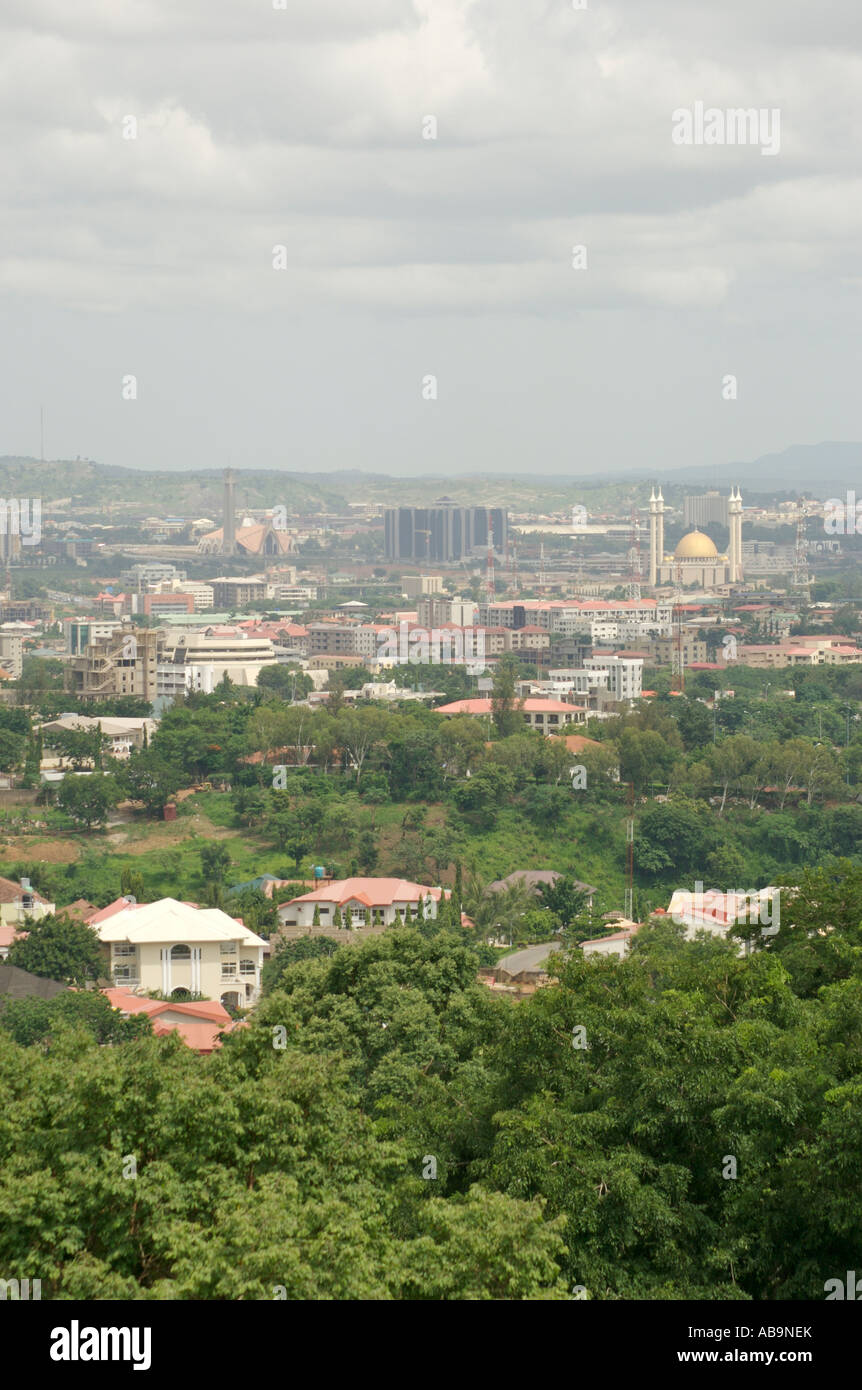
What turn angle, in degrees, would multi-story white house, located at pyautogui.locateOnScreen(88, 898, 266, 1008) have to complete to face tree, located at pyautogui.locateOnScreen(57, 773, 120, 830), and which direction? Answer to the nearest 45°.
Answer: approximately 180°

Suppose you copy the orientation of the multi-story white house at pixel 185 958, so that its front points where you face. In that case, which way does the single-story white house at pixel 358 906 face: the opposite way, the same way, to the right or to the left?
the same way

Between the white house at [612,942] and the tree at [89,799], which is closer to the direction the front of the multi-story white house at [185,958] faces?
the white house

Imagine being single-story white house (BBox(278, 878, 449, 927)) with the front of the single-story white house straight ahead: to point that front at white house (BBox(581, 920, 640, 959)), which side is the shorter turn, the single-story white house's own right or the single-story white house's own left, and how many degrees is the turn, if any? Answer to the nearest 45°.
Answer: approximately 45° to the single-story white house's own left

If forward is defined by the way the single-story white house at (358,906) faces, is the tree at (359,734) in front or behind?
behind

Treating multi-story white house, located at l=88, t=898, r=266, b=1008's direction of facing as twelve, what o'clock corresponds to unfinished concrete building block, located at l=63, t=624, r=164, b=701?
The unfinished concrete building block is roughly at 6 o'clock from the multi-story white house.

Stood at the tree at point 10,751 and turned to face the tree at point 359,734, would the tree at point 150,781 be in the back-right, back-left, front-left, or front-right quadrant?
front-right

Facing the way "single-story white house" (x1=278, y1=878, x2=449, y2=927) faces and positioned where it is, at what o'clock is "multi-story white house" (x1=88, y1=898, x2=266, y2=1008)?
"multi-story white house" (x1=88, y1=898, x2=266, y2=1008) is roughly at 1 o'clock from "single-story white house" (x1=278, y1=878, x2=449, y2=927).

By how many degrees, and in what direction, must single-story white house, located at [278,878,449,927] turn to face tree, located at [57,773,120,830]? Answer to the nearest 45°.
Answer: approximately 135° to its right

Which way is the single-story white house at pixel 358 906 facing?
toward the camera

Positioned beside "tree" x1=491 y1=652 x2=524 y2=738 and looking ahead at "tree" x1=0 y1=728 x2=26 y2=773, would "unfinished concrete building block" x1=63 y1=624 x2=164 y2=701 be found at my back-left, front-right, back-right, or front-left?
front-right

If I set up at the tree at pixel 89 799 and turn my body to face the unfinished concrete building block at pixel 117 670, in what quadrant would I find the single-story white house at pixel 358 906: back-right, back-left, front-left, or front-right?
back-right

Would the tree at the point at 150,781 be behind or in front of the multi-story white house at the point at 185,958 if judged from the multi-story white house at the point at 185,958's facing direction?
behind

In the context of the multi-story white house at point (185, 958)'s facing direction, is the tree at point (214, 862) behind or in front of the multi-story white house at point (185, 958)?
behind

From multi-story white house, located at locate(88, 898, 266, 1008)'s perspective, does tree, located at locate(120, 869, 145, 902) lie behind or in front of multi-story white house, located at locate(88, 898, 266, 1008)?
behind

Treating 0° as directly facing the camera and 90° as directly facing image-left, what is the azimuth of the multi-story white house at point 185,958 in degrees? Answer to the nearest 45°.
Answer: approximately 0°

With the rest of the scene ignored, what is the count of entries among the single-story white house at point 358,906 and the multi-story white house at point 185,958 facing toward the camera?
2

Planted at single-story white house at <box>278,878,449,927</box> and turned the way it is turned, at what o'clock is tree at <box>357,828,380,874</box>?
The tree is roughly at 6 o'clock from the single-story white house.
